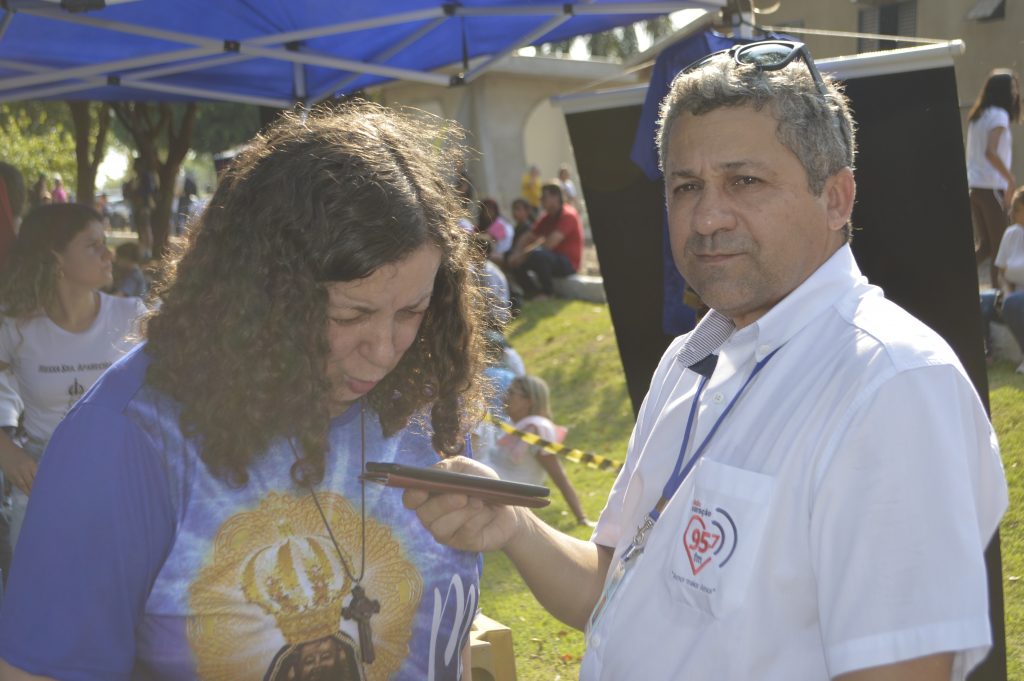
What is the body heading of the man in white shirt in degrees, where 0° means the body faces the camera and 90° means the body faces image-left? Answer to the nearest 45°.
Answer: approximately 45°

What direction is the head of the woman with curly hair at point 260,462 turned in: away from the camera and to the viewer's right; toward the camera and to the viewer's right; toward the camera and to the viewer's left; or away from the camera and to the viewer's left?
toward the camera and to the viewer's right

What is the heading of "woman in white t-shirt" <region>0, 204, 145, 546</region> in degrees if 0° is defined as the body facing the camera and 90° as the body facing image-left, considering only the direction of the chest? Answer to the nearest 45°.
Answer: approximately 315°

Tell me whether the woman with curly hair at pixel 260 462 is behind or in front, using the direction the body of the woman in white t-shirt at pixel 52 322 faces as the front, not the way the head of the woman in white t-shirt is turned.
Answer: in front

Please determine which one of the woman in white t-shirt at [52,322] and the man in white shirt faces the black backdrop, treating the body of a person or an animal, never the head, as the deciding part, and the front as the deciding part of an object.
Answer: the woman in white t-shirt

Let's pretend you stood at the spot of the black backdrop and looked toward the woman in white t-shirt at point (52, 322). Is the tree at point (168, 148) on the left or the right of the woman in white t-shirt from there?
right

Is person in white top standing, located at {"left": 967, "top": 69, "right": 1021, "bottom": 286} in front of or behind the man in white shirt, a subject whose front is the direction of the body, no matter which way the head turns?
behind

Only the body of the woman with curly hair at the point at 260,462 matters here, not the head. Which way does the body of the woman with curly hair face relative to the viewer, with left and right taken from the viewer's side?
facing the viewer and to the right of the viewer

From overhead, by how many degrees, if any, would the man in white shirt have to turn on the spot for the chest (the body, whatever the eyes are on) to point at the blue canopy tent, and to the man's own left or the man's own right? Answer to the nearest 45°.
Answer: approximately 90° to the man's own right

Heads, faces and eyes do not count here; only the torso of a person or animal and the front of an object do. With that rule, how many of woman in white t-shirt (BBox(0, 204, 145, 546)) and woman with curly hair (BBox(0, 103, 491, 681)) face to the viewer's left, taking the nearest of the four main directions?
0
